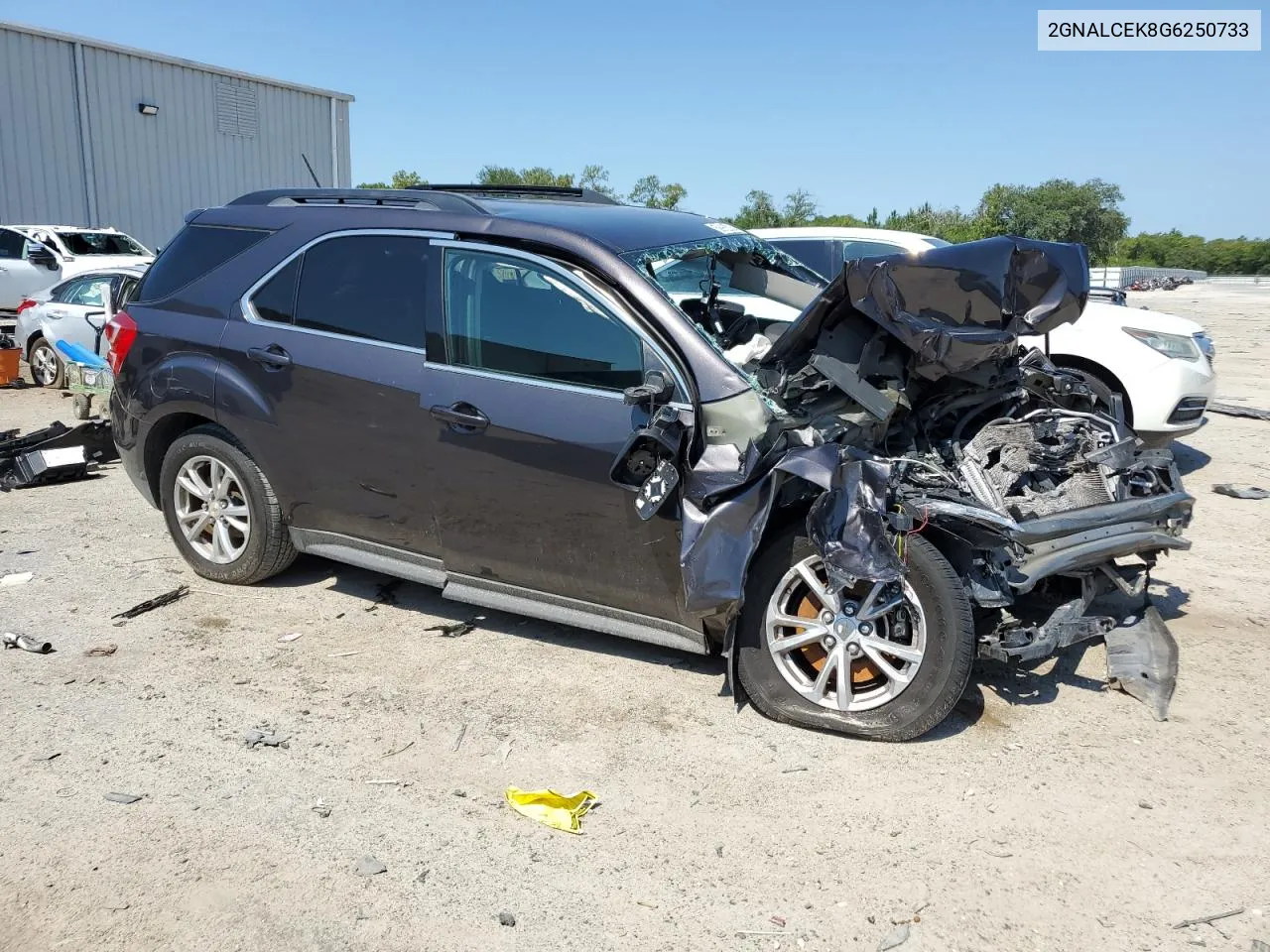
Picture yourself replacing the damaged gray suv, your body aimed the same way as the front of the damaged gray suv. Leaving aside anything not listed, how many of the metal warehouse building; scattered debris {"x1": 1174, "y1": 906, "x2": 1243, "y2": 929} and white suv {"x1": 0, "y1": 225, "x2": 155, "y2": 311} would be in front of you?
1

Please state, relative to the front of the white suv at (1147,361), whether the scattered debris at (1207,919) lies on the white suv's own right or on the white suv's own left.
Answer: on the white suv's own right

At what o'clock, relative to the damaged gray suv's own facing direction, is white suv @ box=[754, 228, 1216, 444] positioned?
The white suv is roughly at 9 o'clock from the damaged gray suv.

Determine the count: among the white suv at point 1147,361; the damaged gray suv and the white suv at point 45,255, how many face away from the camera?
0

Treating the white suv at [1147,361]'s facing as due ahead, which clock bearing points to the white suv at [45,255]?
the white suv at [45,255] is roughly at 5 o'clock from the white suv at [1147,361].

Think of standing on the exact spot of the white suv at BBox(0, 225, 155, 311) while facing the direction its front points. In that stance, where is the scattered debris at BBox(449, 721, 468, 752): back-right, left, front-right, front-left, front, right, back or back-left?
front-right

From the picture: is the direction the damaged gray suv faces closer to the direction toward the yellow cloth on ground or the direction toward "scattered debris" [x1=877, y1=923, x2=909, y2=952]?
the scattered debris

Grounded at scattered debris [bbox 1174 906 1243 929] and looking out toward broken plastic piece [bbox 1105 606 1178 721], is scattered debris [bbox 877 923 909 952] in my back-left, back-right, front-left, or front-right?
back-left

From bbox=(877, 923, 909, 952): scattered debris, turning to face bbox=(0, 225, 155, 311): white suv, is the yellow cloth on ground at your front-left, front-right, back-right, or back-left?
front-left

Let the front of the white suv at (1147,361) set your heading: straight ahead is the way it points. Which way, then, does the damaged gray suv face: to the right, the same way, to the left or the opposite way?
the same way

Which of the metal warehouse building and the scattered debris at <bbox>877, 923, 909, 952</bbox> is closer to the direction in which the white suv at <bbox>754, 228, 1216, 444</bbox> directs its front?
the scattered debris

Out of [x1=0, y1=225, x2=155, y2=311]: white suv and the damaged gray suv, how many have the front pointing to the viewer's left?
0

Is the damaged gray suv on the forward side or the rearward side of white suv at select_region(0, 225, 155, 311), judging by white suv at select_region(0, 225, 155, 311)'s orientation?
on the forward side

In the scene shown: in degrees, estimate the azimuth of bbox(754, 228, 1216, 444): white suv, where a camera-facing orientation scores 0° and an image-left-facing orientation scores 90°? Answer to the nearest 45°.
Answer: approximately 315°

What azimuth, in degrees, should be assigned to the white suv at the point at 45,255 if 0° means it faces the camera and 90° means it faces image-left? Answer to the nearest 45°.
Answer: approximately 315°

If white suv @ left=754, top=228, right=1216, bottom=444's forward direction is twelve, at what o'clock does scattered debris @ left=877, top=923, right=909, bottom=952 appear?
The scattered debris is roughly at 2 o'clock from the white suv.

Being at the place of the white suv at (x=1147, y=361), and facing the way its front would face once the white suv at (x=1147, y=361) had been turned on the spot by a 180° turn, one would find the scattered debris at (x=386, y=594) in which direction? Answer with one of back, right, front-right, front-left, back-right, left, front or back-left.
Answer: left

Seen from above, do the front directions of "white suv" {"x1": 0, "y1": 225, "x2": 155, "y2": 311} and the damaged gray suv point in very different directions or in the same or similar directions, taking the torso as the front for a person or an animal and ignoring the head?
same or similar directions

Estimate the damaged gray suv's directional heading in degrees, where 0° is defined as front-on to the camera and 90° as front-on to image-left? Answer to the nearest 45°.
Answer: approximately 315°
